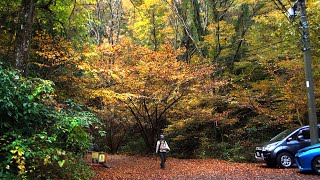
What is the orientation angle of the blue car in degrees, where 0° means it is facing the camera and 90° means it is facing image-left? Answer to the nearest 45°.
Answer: approximately 45°
